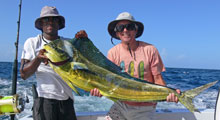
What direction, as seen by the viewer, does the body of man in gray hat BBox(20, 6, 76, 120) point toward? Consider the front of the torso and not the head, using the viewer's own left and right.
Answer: facing the viewer

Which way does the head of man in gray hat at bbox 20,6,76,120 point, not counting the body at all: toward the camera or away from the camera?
toward the camera

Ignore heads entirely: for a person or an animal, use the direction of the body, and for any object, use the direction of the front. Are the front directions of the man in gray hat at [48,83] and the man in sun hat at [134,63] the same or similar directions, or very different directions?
same or similar directions

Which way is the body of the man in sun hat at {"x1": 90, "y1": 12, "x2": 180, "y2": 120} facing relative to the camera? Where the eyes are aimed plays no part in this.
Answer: toward the camera

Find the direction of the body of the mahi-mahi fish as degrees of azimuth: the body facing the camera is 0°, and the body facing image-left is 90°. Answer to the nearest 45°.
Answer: approximately 90°
